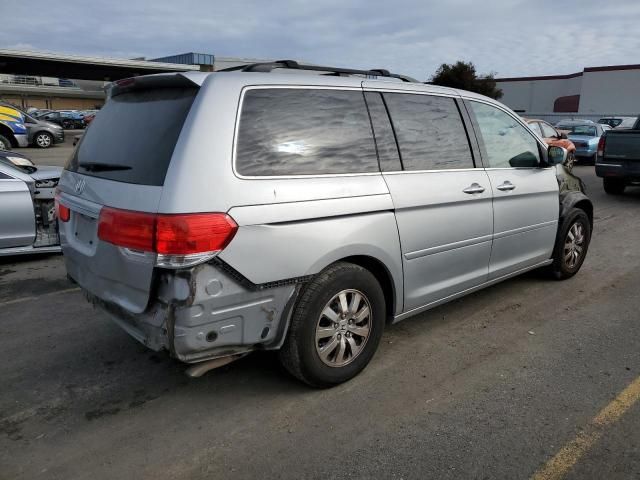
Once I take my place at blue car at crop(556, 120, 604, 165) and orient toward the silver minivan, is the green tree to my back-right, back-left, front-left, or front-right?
back-right

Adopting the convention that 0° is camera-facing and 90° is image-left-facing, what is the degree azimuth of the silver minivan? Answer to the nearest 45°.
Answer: approximately 225°

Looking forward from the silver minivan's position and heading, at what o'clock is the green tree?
The green tree is roughly at 11 o'clock from the silver minivan.

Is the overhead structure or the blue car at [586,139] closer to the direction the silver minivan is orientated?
the blue car

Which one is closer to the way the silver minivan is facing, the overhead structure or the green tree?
the green tree

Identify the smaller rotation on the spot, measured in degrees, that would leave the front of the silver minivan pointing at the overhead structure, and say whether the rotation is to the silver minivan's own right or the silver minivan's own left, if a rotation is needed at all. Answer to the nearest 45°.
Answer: approximately 90° to the silver minivan's own left

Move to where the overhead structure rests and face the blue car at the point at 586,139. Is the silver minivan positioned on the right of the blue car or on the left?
right
